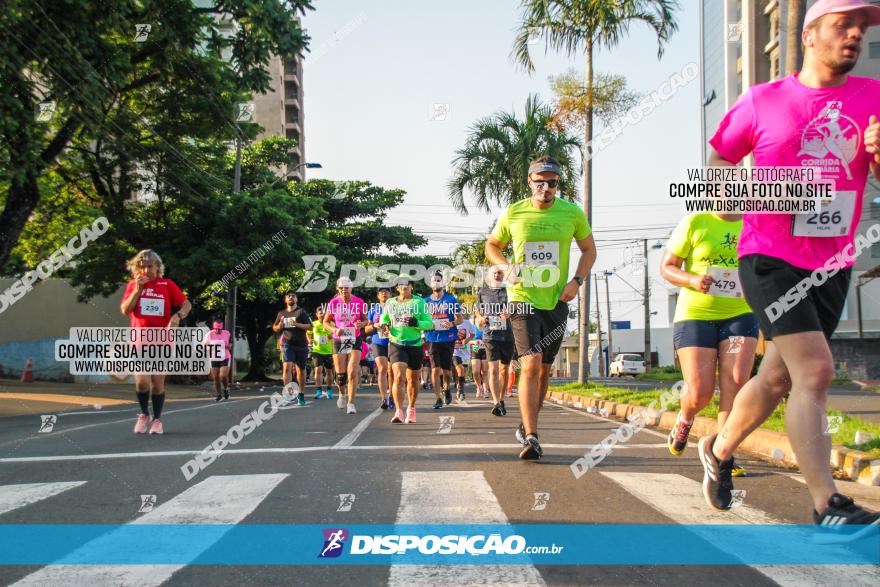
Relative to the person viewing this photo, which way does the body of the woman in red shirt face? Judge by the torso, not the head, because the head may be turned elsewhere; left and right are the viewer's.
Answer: facing the viewer

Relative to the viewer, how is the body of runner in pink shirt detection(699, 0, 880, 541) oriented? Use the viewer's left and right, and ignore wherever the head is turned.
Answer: facing the viewer and to the right of the viewer

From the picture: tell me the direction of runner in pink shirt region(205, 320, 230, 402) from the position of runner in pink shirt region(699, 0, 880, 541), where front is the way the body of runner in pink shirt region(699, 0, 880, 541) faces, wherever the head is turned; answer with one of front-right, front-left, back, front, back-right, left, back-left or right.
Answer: back

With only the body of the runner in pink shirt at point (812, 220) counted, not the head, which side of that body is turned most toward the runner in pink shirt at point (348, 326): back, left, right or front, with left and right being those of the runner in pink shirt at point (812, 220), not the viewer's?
back

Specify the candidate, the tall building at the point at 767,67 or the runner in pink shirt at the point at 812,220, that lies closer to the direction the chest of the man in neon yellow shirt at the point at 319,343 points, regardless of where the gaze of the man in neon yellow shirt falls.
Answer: the runner in pink shirt

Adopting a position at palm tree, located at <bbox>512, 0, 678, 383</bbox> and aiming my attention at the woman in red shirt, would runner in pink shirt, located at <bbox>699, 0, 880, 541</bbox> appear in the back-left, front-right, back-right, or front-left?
front-left

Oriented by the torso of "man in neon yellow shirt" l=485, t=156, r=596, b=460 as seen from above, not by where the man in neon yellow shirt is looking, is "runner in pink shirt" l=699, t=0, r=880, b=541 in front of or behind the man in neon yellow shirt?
in front

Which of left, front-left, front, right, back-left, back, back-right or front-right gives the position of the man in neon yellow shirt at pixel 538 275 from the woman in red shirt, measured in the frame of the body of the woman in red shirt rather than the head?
front-left

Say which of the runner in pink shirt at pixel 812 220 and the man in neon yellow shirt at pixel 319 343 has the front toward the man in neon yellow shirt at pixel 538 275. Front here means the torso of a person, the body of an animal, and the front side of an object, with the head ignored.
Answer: the man in neon yellow shirt at pixel 319 343

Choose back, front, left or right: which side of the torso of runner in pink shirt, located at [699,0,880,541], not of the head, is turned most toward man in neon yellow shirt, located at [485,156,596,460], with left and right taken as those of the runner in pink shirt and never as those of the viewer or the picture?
back

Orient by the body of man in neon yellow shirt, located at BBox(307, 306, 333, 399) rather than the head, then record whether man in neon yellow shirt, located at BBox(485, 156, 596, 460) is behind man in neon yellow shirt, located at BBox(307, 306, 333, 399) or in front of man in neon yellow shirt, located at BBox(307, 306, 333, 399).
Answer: in front

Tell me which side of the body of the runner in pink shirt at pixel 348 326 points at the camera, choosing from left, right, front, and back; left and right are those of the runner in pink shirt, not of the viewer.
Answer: front

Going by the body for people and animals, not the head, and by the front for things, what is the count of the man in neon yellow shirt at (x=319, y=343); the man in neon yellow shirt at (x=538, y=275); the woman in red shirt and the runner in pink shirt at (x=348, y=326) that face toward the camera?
4

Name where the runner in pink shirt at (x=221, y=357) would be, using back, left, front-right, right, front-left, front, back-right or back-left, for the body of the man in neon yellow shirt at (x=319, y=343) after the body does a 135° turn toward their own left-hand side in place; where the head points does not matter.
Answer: left

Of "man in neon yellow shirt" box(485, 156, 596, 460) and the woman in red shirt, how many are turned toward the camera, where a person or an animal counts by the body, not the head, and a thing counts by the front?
2

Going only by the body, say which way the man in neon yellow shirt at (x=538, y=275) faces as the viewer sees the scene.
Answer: toward the camera

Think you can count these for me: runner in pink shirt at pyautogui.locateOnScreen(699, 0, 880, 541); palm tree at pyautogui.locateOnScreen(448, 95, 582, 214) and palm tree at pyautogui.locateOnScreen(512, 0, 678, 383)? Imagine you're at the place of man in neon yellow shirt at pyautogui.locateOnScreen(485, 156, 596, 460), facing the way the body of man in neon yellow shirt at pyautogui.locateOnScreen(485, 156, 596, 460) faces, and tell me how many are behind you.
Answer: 2

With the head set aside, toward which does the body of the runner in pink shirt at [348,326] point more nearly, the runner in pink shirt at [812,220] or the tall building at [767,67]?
the runner in pink shirt
